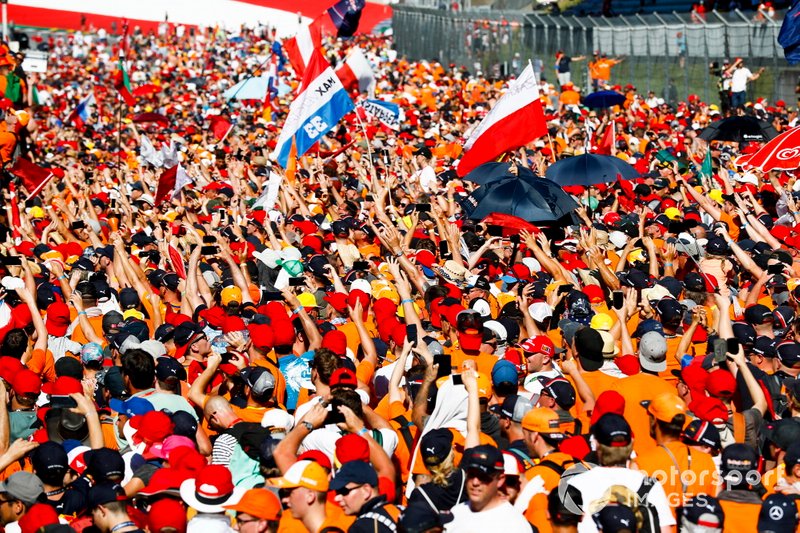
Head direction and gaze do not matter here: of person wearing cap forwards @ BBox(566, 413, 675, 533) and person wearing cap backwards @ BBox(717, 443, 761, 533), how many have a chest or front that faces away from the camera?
2

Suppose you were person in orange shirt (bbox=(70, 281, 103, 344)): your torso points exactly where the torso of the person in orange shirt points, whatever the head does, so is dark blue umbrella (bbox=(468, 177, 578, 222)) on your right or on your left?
on your right

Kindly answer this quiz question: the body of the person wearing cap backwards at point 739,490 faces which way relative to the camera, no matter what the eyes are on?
away from the camera

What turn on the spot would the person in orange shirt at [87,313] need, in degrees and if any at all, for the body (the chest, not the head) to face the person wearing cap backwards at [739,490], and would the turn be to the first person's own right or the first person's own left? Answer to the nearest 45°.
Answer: approximately 180°

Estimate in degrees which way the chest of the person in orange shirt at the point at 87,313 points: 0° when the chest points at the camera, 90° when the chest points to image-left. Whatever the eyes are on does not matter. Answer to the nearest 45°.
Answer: approximately 135°

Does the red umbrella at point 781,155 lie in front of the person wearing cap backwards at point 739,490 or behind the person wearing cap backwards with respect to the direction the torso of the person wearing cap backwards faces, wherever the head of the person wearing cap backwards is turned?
in front

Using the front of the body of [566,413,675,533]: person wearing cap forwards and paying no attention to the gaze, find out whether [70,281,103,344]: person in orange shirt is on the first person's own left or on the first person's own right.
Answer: on the first person's own left

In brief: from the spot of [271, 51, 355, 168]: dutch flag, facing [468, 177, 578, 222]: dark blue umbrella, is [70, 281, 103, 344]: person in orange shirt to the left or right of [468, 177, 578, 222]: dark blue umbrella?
right

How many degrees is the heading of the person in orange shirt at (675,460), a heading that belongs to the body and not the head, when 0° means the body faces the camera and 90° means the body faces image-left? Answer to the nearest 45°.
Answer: approximately 135°

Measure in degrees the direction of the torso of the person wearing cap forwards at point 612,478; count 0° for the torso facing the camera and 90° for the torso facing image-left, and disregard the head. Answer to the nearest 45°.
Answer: approximately 180°

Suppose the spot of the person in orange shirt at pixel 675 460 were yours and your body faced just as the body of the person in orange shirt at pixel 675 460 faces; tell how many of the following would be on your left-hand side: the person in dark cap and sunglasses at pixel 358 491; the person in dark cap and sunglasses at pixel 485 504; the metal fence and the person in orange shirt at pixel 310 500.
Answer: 3

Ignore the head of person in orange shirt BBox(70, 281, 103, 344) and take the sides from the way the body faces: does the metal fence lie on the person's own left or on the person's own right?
on the person's own right

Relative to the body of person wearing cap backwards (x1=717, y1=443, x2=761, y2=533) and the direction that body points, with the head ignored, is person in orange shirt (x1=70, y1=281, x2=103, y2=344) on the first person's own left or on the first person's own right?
on the first person's own left

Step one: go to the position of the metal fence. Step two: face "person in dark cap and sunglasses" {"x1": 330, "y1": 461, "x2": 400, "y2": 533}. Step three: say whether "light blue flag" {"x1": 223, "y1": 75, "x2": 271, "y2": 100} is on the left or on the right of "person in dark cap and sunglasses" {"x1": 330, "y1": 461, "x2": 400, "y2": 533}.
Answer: right

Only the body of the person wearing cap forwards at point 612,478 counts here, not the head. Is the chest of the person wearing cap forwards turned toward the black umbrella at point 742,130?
yes

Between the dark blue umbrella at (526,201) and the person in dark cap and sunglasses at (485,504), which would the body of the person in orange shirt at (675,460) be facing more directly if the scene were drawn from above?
the dark blue umbrella

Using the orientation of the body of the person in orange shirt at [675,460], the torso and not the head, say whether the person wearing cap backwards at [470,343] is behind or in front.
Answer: in front
